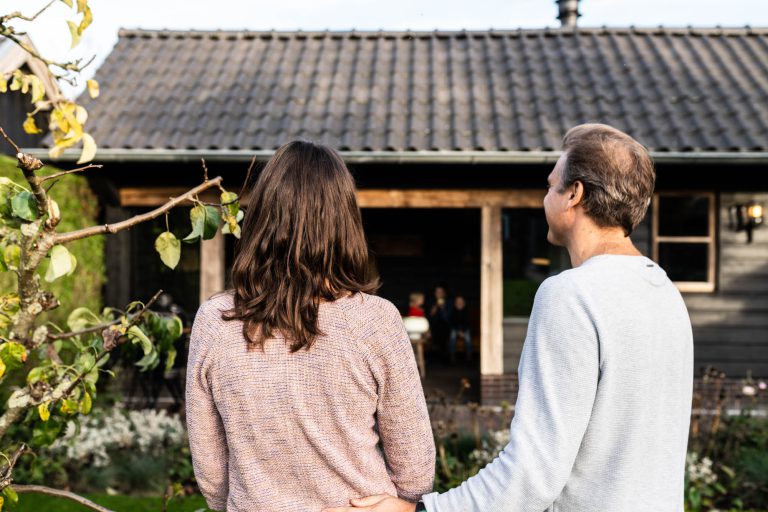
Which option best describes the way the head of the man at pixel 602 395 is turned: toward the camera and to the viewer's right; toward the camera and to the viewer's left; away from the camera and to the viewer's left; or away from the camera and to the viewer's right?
away from the camera and to the viewer's left

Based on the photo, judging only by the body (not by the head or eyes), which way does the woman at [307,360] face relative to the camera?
away from the camera

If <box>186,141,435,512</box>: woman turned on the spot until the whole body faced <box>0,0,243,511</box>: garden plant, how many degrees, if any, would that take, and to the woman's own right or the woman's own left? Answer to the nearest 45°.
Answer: approximately 45° to the woman's own left

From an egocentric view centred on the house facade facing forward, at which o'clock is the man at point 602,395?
The man is roughly at 12 o'clock from the house facade.

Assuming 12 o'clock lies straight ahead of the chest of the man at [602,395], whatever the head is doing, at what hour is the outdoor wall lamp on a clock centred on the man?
The outdoor wall lamp is roughly at 2 o'clock from the man.

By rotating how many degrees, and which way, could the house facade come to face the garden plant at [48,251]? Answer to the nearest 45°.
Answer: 0° — it already faces it

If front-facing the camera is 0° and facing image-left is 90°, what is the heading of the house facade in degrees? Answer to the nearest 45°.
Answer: approximately 0°

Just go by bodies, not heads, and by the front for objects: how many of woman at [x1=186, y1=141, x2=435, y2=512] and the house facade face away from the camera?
1

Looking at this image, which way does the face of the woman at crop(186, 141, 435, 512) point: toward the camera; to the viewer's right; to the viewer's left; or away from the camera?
away from the camera

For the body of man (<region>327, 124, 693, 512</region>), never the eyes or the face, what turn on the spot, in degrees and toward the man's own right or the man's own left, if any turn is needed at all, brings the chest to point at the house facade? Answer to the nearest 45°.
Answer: approximately 45° to the man's own right

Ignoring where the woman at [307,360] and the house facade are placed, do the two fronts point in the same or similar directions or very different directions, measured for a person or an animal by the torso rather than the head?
very different directions
